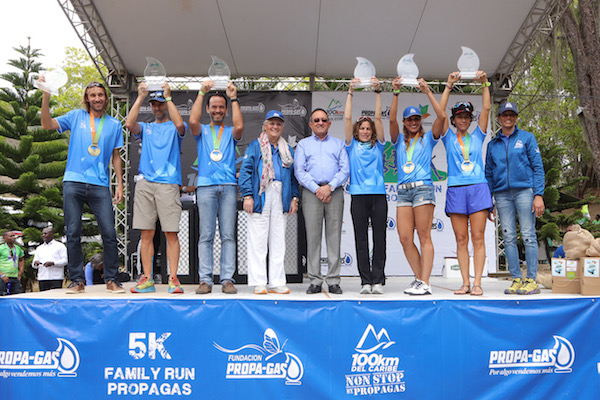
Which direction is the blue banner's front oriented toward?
toward the camera

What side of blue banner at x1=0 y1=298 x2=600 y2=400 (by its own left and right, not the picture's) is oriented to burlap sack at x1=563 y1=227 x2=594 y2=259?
left

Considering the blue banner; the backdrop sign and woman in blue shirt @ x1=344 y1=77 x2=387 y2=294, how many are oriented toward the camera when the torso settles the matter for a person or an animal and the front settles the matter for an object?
3

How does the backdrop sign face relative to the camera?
toward the camera

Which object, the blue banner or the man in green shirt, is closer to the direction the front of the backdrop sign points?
the blue banner

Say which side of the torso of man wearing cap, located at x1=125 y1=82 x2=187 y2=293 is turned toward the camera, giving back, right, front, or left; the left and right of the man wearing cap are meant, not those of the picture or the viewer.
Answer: front

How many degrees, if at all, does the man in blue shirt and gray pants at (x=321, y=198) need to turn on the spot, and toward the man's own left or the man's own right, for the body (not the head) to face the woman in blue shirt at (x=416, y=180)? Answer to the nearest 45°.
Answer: approximately 90° to the man's own left

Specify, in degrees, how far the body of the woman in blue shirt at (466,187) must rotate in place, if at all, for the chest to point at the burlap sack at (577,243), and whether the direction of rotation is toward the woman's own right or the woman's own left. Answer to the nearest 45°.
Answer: approximately 90° to the woman's own left

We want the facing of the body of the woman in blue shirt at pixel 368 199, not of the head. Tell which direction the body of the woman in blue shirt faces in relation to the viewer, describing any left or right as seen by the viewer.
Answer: facing the viewer

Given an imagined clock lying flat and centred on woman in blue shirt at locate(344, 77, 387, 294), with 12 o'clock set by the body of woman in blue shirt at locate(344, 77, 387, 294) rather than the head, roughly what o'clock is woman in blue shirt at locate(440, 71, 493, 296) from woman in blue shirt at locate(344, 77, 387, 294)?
woman in blue shirt at locate(440, 71, 493, 296) is roughly at 9 o'clock from woman in blue shirt at locate(344, 77, 387, 294).
